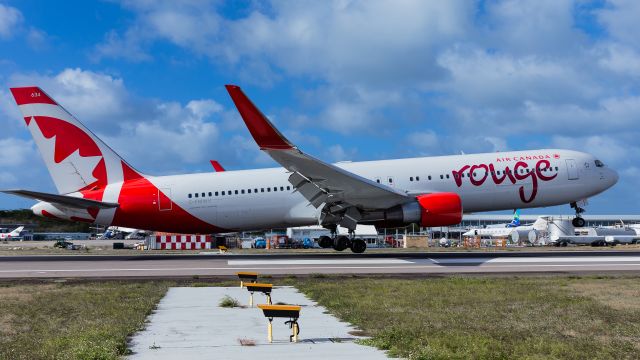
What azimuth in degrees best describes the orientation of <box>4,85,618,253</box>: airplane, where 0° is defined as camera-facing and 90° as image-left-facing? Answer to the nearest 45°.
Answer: approximately 270°
